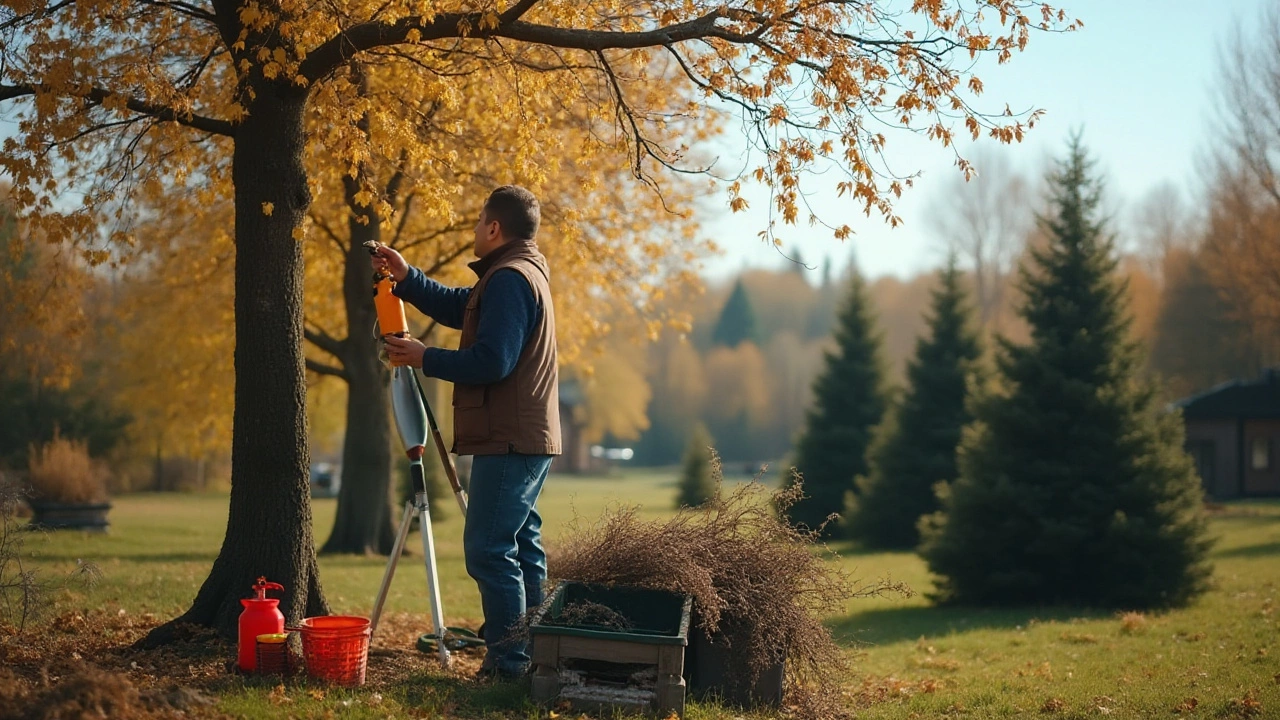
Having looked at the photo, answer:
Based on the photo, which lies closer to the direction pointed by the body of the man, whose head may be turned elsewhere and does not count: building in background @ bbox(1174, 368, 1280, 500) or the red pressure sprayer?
the red pressure sprayer

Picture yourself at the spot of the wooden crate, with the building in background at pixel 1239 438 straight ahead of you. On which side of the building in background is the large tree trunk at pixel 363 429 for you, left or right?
left

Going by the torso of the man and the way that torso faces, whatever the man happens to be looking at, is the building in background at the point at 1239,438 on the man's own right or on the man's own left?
on the man's own right

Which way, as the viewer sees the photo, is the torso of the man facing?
to the viewer's left

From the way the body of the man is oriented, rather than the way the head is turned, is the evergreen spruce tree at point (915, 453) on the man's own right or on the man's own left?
on the man's own right

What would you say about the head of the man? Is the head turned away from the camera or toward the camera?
away from the camera

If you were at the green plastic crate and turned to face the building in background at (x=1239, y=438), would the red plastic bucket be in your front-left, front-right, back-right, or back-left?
back-left
